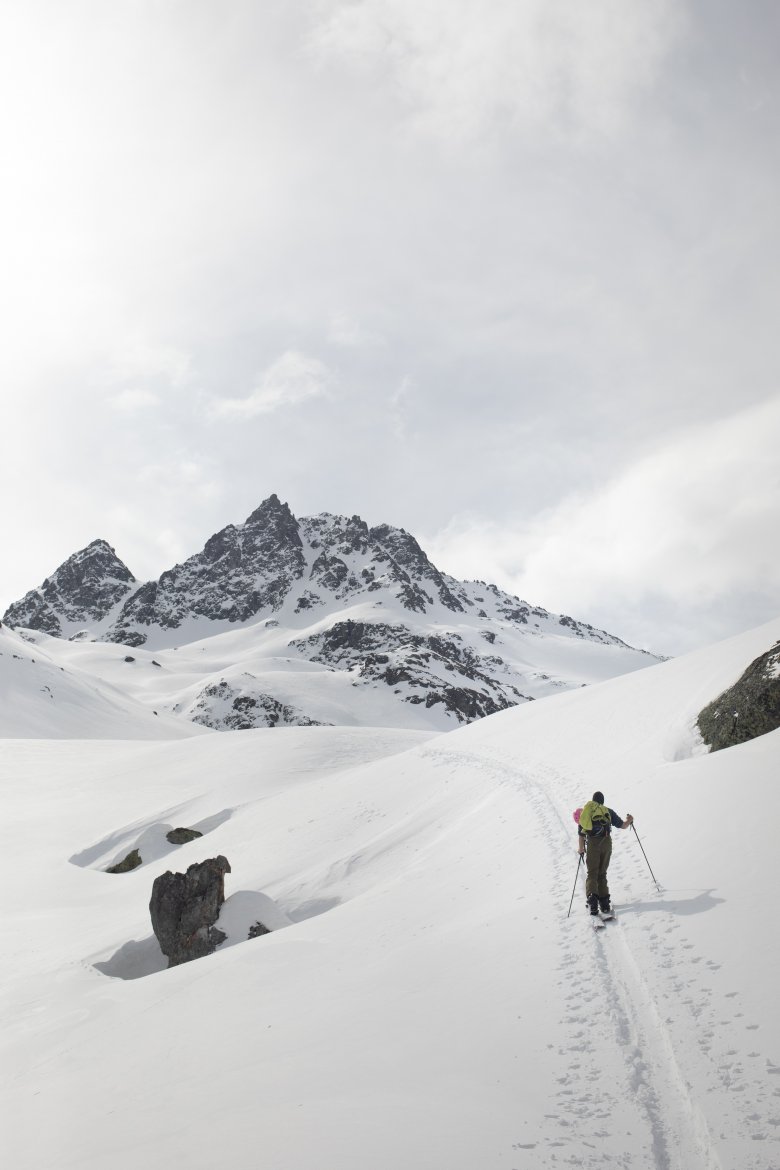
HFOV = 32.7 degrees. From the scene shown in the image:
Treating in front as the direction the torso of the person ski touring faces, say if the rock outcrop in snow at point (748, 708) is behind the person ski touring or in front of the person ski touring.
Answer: in front

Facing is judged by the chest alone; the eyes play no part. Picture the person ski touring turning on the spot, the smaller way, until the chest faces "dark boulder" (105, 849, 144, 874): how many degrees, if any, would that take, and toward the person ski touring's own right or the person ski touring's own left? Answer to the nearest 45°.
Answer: approximately 45° to the person ski touring's own left

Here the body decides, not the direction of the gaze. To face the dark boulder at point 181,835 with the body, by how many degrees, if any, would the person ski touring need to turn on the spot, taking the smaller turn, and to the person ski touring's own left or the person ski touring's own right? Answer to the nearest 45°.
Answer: approximately 45° to the person ski touring's own left

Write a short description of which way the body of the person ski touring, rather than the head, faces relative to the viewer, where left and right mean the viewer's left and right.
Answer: facing away from the viewer
